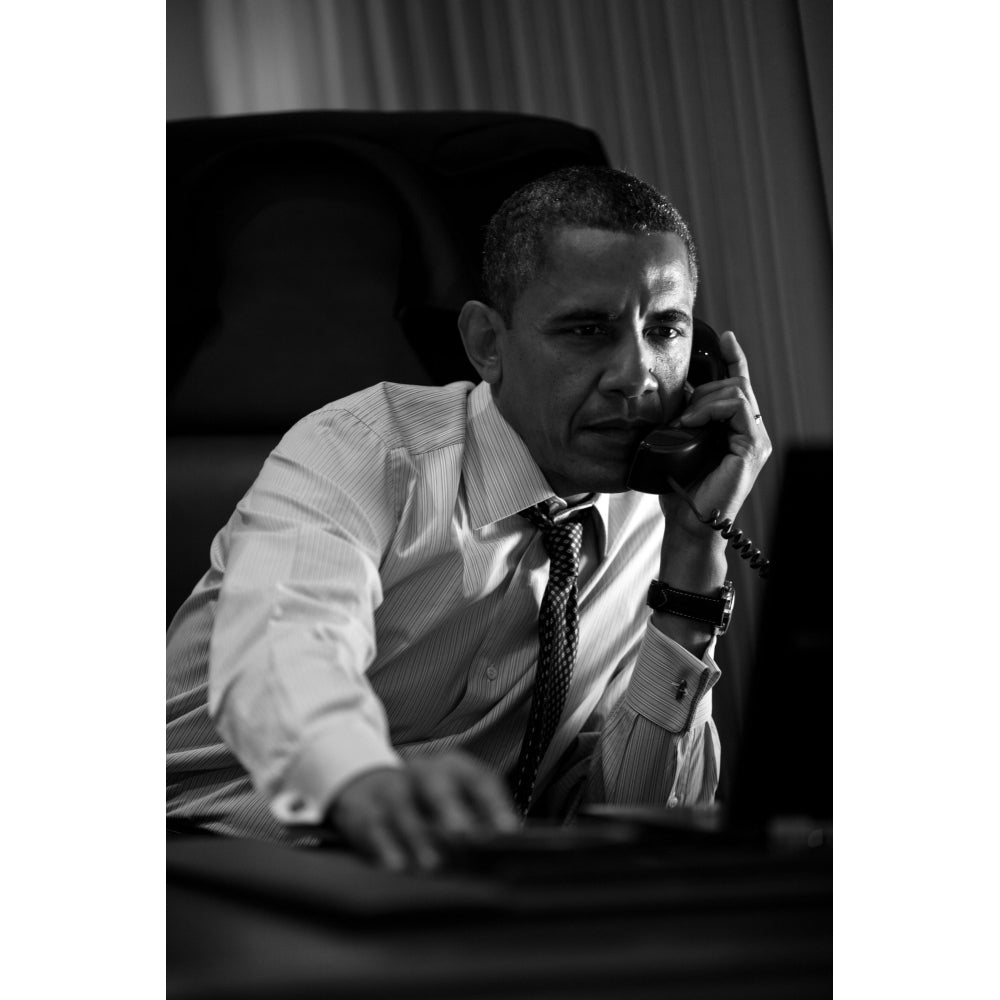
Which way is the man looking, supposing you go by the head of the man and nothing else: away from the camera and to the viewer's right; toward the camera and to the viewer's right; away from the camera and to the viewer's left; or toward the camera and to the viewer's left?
toward the camera and to the viewer's right

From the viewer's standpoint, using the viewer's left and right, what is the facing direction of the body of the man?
facing the viewer and to the right of the viewer

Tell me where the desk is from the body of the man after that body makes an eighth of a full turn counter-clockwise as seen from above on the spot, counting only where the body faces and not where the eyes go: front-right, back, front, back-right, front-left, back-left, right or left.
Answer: right
